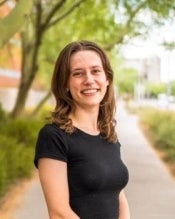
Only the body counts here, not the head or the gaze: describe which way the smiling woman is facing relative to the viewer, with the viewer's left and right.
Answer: facing the viewer and to the right of the viewer

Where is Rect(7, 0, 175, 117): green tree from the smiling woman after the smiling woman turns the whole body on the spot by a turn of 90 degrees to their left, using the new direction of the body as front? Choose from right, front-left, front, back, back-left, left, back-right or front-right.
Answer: front-left

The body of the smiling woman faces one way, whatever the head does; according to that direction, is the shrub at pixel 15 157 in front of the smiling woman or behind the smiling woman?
behind
